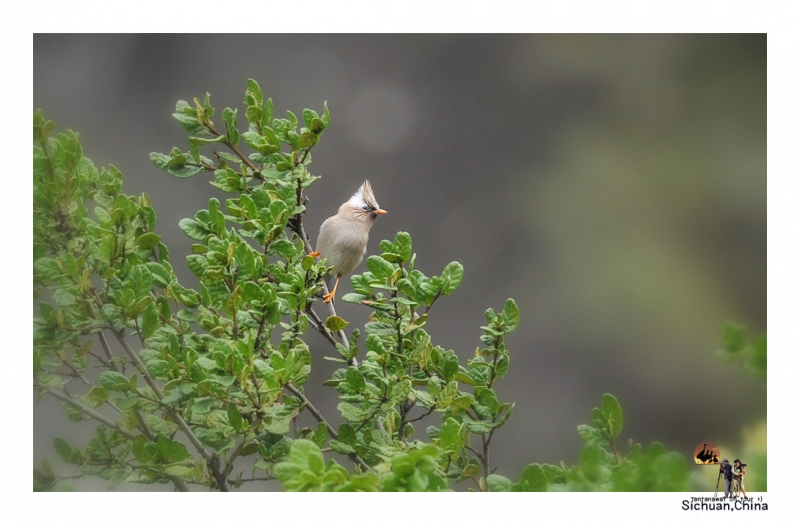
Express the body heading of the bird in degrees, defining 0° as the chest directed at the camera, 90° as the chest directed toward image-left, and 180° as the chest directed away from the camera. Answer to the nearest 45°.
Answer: approximately 315°
